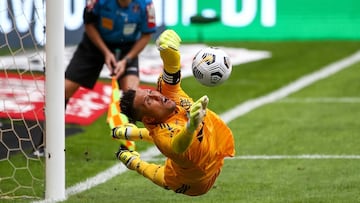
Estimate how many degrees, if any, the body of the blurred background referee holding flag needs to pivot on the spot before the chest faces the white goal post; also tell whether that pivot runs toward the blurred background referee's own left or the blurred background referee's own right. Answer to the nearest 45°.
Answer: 0° — they already face it

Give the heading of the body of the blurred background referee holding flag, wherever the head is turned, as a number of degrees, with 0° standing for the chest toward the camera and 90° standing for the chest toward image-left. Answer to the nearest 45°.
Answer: approximately 0°

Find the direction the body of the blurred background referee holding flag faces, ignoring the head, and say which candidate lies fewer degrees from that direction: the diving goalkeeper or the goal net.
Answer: the diving goalkeeper

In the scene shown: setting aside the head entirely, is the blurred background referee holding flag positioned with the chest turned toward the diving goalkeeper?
yes

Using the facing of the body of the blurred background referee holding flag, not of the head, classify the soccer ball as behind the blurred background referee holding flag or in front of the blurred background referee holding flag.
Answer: in front

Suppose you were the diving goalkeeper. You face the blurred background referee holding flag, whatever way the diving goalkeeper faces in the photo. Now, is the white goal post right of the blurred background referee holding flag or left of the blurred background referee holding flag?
left
